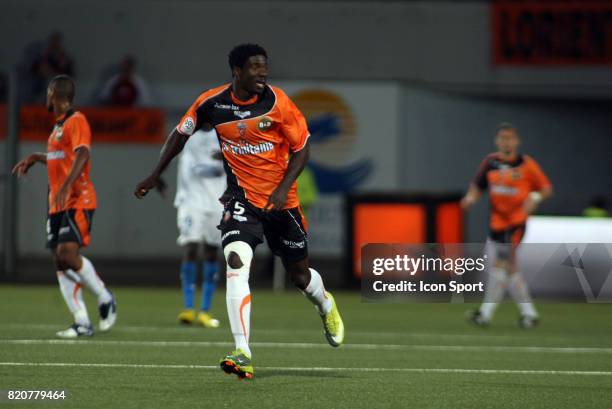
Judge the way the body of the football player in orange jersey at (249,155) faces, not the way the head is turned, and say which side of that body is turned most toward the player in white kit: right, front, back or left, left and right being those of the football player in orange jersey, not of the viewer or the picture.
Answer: back

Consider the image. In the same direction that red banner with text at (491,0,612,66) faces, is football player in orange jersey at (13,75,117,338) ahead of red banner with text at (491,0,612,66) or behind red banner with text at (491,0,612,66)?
ahead

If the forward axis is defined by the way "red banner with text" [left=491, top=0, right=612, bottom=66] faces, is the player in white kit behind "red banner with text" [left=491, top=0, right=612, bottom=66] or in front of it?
in front

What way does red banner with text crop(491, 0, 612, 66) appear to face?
toward the camera

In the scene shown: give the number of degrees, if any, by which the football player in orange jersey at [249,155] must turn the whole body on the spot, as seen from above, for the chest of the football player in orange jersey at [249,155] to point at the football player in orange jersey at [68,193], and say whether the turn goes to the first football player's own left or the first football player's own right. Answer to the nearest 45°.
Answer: approximately 135° to the first football player's own right

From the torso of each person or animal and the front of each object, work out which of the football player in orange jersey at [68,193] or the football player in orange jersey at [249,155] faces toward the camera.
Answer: the football player in orange jersey at [249,155]

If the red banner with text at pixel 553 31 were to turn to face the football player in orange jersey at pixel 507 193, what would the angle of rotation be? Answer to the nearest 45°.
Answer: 0° — it already faces them

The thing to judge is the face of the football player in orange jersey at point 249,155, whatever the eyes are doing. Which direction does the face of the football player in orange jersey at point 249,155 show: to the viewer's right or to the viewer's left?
to the viewer's right

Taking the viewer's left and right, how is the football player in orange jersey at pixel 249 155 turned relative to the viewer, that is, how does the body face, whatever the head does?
facing the viewer

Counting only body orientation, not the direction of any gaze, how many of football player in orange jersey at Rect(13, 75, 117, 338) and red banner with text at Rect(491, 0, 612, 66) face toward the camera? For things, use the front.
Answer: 1

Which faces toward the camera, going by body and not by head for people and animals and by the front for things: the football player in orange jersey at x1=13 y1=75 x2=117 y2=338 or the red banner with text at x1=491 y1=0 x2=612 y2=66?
the red banner with text

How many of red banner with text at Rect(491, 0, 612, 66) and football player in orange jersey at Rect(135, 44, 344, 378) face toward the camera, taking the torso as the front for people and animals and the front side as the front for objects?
2
